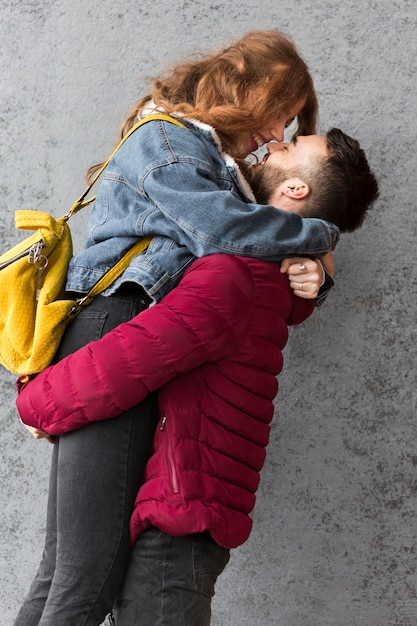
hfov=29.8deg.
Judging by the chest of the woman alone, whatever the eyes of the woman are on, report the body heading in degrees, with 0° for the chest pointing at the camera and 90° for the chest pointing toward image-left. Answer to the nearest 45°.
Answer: approximately 270°

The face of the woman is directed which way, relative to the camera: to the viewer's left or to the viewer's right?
to the viewer's right

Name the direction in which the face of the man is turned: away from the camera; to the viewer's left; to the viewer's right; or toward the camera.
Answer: to the viewer's left

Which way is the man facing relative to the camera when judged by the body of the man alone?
to the viewer's left
